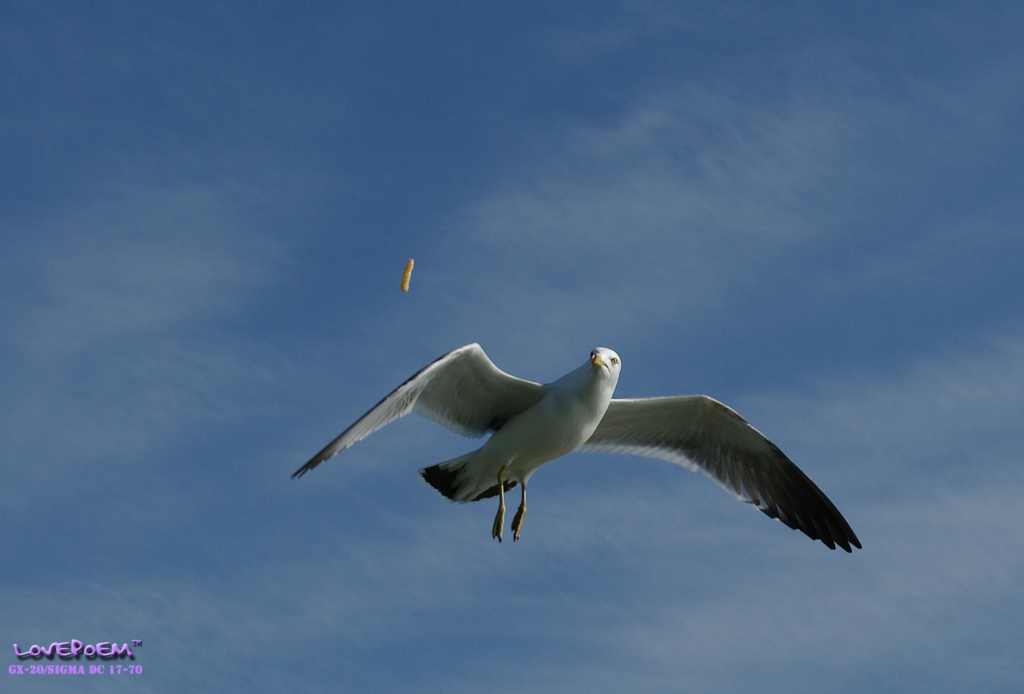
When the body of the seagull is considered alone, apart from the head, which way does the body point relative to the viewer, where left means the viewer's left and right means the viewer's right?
facing the viewer and to the right of the viewer
